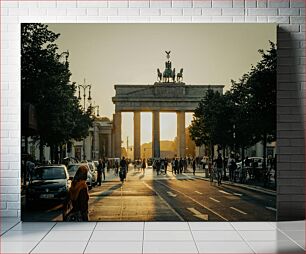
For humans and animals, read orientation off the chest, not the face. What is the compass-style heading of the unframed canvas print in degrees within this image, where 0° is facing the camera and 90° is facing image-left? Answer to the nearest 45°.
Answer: approximately 0°
